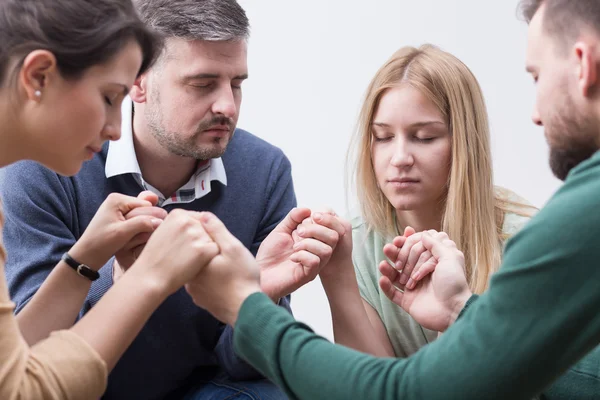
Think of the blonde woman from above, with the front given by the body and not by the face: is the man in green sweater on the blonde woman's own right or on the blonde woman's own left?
on the blonde woman's own left

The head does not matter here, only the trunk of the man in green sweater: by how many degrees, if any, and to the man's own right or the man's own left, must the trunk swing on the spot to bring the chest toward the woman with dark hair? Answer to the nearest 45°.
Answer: approximately 45° to the man's own left

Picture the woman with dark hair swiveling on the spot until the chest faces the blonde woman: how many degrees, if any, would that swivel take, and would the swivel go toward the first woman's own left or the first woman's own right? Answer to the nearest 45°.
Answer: approximately 45° to the first woman's own left

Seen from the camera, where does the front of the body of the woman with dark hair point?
to the viewer's right

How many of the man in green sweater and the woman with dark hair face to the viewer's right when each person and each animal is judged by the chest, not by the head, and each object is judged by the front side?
1

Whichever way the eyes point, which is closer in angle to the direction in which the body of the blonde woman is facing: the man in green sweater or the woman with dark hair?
the woman with dark hair

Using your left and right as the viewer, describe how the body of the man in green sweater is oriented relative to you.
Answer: facing away from the viewer and to the left of the viewer

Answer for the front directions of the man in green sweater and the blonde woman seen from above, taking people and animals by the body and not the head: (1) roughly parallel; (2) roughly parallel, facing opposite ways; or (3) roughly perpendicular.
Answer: roughly perpendicular

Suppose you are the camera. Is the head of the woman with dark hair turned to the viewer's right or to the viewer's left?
to the viewer's right

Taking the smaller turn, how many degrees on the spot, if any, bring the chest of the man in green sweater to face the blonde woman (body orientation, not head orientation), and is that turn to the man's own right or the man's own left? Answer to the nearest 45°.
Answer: approximately 45° to the man's own right
